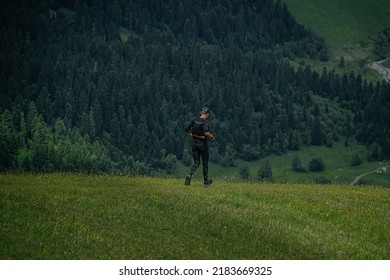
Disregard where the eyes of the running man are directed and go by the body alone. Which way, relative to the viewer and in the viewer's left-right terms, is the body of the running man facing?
facing away from the viewer and to the right of the viewer
